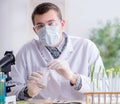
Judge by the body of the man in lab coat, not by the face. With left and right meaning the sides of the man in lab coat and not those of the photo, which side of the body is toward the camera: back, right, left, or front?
front

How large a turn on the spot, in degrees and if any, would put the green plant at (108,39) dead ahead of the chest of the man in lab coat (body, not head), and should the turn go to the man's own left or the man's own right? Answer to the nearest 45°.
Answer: approximately 135° to the man's own left

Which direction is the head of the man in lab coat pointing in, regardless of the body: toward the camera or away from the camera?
toward the camera
